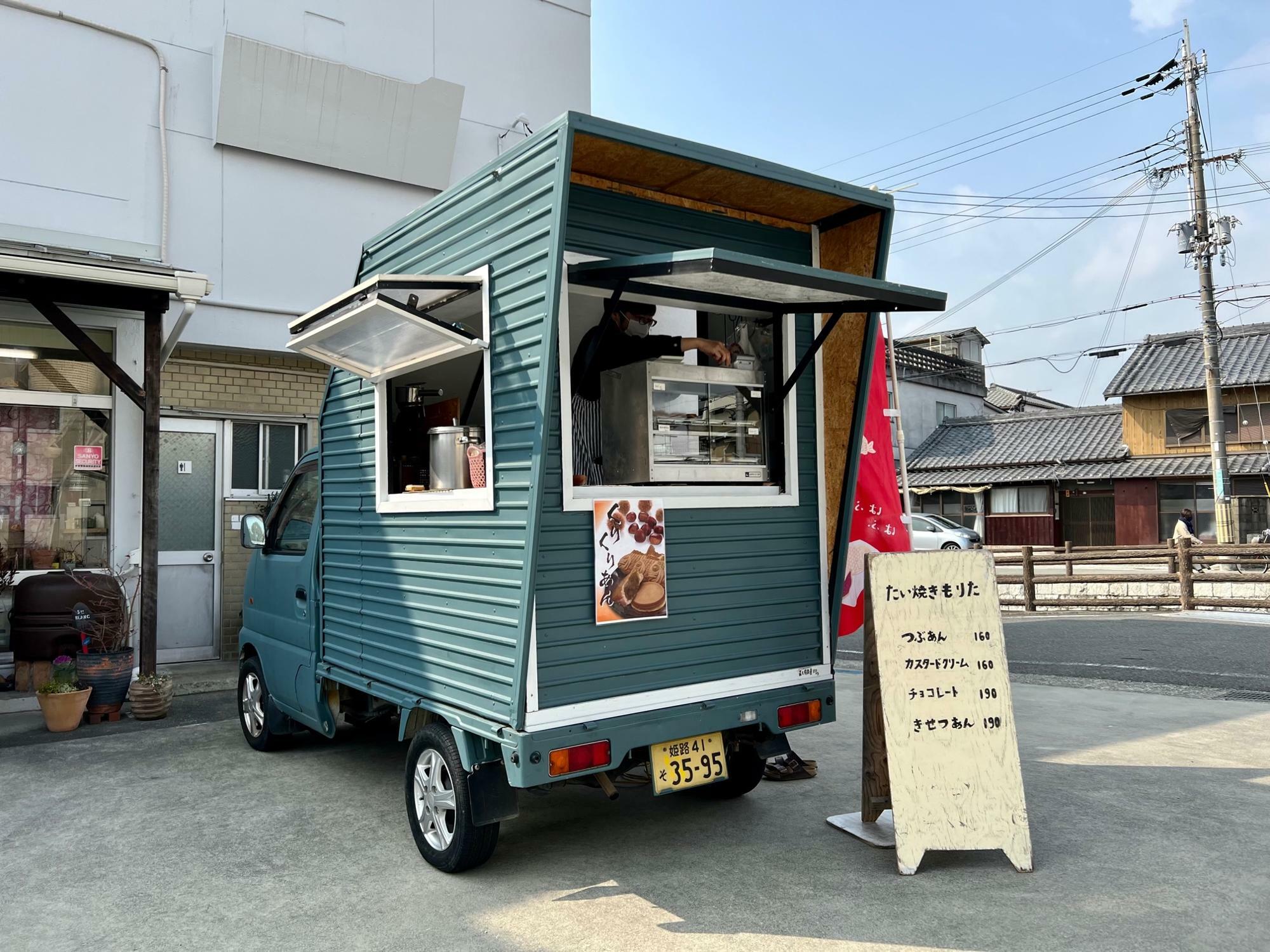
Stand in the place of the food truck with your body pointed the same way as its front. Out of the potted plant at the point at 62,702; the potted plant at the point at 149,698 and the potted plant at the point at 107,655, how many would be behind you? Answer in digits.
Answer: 0

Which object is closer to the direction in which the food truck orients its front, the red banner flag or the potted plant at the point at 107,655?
the potted plant

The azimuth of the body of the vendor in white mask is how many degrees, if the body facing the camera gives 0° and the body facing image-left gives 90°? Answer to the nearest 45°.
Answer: approximately 270°

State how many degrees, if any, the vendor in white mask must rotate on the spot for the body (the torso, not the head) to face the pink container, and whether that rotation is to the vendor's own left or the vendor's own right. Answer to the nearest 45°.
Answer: approximately 135° to the vendor's own right

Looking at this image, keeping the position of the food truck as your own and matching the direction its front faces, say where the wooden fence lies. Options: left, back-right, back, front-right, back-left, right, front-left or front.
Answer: right

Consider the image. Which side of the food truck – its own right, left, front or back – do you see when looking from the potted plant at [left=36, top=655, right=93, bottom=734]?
front

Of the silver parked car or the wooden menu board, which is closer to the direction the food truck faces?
the silver parked car

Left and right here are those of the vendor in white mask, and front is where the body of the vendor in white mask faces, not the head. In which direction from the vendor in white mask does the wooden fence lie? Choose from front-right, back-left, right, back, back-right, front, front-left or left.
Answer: front-left

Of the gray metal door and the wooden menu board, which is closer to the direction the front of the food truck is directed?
the gray metal door

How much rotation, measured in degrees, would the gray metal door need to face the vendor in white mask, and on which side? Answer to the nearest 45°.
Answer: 0° — it already faces them

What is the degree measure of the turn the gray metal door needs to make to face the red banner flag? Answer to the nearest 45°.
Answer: approximately 45° to its left

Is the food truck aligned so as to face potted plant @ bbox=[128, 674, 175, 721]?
yes

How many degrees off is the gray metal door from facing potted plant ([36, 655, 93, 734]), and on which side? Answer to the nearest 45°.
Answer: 0° — it already faces it

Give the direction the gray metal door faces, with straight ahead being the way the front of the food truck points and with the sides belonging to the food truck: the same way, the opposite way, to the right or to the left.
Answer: the opposite way

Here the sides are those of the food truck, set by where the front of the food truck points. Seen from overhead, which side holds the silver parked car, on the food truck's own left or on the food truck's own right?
on the food truck's own right

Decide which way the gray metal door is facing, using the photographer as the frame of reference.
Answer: facing the viewer
